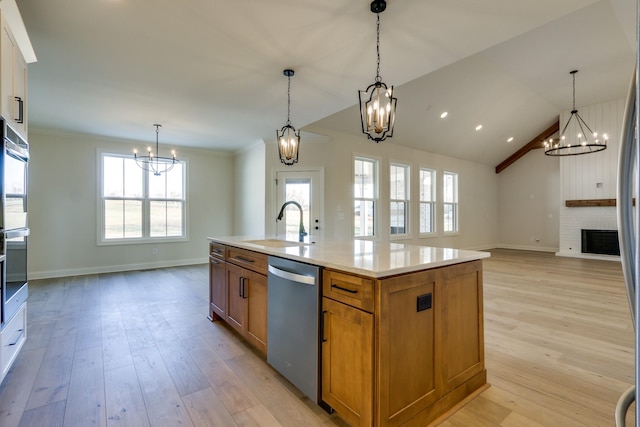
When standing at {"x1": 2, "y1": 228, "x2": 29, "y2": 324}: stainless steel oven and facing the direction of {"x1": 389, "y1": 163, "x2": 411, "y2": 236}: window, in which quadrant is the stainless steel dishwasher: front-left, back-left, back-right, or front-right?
front-right

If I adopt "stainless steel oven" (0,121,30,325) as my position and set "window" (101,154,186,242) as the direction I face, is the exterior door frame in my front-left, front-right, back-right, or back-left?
front-right

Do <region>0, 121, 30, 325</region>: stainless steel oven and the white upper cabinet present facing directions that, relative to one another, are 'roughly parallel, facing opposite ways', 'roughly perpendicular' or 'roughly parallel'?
roughly parallel

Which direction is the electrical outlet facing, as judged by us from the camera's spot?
facing the viewer and to the right of the viewer

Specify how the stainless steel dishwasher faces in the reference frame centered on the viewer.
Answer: facing the viewer and to the left of the viewer

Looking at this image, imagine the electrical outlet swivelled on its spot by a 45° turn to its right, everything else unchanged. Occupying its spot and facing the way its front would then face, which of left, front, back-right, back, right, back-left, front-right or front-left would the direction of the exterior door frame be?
back-right

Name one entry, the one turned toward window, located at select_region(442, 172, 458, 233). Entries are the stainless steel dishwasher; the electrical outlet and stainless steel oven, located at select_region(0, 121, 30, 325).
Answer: the stainless steel oven

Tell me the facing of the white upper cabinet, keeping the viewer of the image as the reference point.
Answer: facing to the right of the viewer

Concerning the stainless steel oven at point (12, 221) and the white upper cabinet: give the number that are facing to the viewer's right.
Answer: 2

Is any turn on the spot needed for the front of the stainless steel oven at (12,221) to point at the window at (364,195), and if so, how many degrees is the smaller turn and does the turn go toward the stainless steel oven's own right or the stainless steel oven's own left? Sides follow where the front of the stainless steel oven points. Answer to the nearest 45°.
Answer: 0° — it already faces it

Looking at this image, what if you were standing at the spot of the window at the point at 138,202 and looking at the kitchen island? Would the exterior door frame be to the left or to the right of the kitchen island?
left

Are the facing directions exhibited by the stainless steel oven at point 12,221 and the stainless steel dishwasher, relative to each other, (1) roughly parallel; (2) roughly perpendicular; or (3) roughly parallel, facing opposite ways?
roughly parallel, facing opposite ways

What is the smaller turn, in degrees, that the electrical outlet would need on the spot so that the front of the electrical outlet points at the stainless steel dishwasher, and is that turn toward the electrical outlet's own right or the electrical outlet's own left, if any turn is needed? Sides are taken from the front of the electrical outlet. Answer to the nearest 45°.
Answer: approximately 135° to the electrical outlet's own right

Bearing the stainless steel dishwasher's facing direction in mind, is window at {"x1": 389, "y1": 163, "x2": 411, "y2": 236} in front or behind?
behind

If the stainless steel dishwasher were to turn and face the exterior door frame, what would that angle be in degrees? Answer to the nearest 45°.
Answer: approximately 135° to its right

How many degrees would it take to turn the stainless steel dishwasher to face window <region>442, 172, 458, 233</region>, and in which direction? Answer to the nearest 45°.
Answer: approximately 180°
